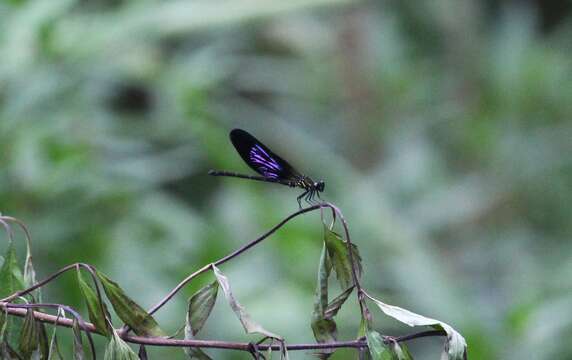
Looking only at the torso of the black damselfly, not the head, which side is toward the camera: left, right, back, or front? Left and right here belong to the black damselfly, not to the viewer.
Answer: right
